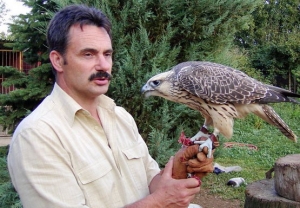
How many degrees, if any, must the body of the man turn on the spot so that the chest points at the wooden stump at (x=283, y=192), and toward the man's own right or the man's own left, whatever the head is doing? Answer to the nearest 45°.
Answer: approximately 90° to the man's own left

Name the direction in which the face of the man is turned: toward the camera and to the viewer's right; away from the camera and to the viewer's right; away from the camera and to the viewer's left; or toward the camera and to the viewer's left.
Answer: toward the camera and to the viewer's right

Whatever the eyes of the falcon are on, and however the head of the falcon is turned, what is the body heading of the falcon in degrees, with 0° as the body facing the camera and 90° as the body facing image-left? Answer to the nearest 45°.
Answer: approximately 90°

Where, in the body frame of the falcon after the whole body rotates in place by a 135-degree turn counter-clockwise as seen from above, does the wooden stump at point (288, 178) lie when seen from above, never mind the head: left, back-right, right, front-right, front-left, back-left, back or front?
left
